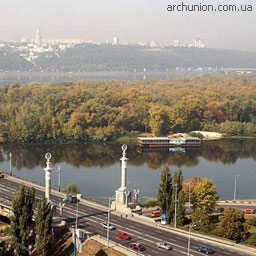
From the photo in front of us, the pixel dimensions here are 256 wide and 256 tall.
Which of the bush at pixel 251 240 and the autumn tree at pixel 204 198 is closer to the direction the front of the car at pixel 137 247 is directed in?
the bush

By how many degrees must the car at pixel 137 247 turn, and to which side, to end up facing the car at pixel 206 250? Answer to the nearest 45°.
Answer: approximately 45° to its left

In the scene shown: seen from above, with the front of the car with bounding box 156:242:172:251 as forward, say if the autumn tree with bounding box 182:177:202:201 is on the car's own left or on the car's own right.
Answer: on the car's own left

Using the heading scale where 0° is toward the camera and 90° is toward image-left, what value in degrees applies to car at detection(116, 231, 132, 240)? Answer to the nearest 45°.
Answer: approximately 315°

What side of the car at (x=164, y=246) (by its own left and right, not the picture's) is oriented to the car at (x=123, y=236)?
back

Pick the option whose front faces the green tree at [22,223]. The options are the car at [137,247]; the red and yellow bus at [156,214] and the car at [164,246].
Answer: the red and yellow bus at [156,214]

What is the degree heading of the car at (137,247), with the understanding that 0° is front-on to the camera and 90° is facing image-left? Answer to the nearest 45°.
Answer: approximately 315°

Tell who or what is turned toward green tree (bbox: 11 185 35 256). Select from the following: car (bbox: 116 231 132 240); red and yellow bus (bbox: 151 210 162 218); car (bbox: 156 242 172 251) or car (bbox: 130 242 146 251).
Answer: red and yellow bus (bbox: 151 210 162 218)
